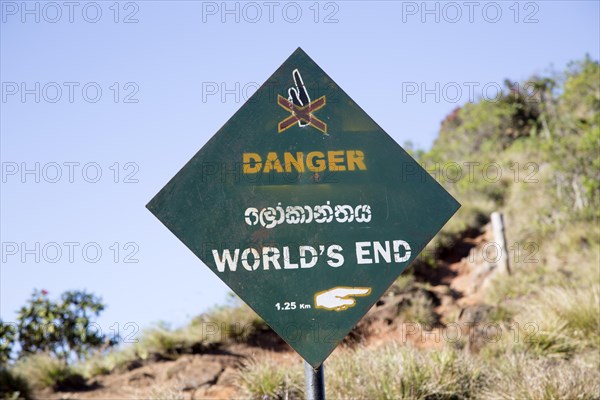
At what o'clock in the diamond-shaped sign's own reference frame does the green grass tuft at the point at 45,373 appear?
The green grass tuft is roughly at 5 o'clock from the diamond-shaped sign.

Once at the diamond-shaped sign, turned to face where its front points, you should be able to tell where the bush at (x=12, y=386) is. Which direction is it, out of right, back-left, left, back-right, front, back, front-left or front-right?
back-right

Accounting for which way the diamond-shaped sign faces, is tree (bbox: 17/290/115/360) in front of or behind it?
behind

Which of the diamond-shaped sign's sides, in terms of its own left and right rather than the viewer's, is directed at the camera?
front

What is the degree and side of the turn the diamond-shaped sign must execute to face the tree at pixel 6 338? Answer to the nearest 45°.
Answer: approximately 135° to its right
